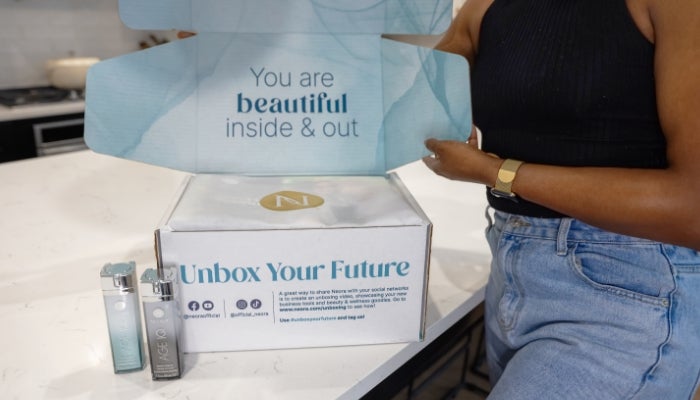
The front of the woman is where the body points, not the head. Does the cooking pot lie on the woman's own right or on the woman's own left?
on the woman's own right

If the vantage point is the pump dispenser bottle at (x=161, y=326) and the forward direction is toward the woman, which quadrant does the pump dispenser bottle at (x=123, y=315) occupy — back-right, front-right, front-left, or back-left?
back-left

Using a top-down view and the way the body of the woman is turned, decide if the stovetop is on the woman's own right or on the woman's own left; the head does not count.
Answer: on the woman's own right

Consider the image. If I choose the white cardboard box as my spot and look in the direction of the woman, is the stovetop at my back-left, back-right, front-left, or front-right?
back-left

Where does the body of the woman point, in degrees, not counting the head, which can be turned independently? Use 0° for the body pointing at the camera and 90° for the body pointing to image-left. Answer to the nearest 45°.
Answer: approximately 45°
